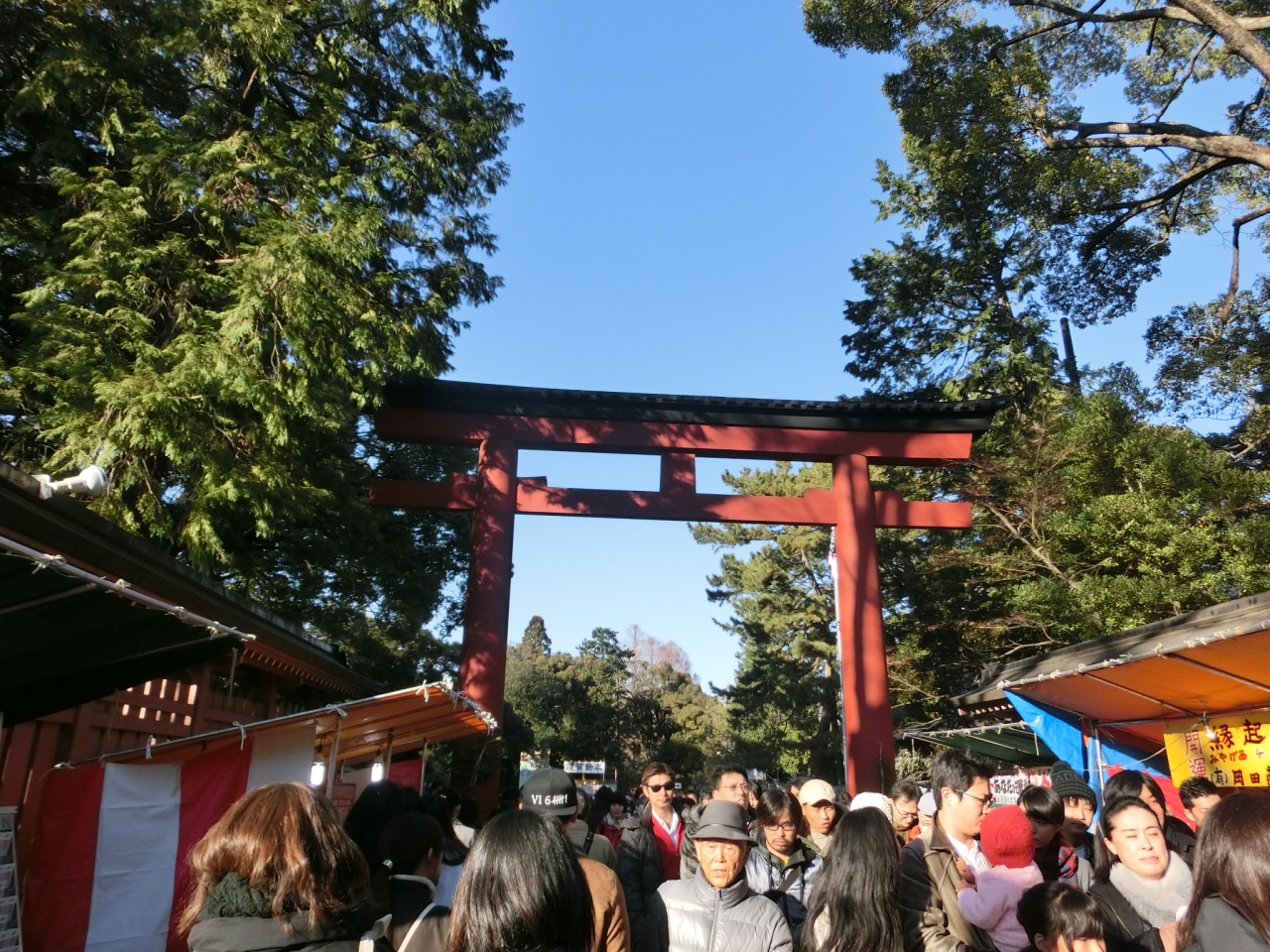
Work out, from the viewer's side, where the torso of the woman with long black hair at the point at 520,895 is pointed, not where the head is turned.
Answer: away from the camera

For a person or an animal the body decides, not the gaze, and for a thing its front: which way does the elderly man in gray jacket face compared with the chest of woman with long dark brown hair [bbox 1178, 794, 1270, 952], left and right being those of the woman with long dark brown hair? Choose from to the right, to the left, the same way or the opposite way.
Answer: the opposite way

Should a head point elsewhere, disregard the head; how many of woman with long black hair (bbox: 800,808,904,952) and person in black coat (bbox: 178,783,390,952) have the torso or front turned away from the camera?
2

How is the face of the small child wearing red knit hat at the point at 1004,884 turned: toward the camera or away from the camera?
away from the camera

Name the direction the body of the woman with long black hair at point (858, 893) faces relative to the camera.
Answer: away from the camera

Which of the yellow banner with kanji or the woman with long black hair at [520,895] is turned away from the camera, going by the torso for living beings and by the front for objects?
the woman with long black hair

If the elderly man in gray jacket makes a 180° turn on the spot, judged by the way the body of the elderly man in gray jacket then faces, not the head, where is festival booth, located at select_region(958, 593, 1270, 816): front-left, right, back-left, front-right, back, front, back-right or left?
front-right

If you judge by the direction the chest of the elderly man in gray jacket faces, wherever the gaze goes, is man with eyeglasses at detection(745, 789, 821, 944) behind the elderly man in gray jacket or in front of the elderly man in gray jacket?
behind

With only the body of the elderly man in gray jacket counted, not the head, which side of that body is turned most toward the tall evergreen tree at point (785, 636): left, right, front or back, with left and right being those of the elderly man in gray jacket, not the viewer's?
back

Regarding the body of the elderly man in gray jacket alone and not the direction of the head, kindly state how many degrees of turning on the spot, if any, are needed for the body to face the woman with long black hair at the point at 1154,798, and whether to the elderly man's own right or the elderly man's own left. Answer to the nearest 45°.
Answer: approximately 135° to the elderly man's own left

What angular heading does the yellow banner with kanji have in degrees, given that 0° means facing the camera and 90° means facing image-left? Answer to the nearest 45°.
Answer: approximately 45°

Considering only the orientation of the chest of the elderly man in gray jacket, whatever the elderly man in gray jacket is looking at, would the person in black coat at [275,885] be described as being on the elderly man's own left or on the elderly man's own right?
on the elderly man's own right

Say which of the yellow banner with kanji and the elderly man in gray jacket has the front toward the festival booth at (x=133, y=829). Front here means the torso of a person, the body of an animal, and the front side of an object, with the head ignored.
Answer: the yellow banner with kanji
